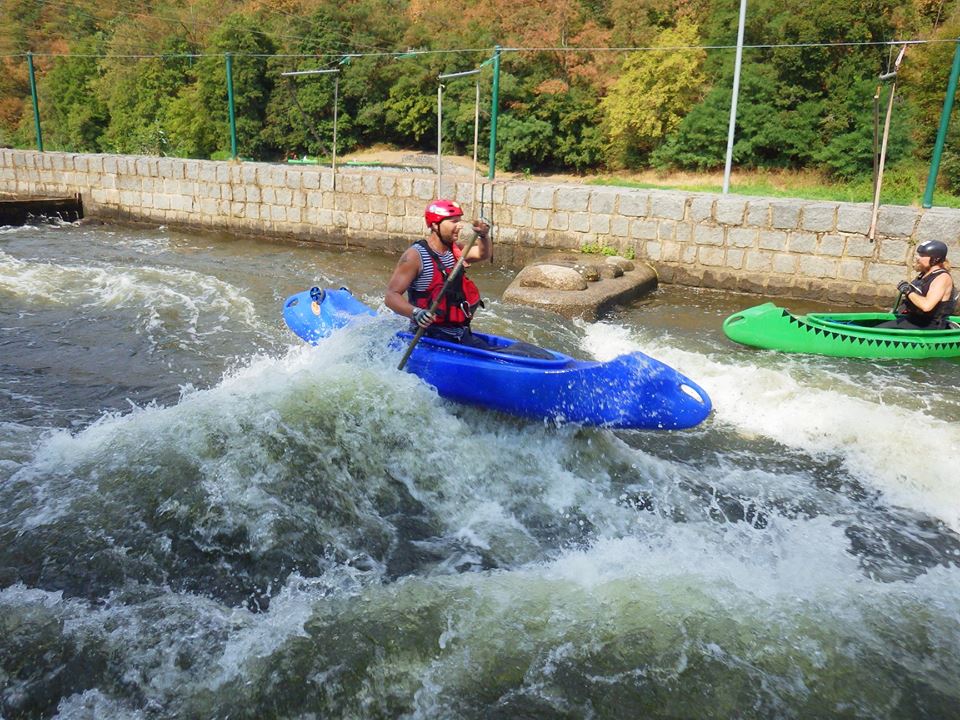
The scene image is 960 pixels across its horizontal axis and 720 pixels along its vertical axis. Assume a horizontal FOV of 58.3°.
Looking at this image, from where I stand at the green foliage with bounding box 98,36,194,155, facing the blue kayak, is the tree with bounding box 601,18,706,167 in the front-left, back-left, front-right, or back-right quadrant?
front-left

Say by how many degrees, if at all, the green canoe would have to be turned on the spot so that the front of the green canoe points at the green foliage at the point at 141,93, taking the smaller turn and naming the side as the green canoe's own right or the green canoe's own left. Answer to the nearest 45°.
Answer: approximately 45° to the green canoe's own right

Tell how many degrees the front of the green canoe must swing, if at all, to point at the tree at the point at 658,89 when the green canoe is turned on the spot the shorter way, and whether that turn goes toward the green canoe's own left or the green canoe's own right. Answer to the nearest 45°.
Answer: approximately 90° to the green canoe's own right

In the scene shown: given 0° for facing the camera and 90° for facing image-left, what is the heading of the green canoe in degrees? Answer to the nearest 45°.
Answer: approximately 90°

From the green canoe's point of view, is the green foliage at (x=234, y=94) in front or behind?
in front

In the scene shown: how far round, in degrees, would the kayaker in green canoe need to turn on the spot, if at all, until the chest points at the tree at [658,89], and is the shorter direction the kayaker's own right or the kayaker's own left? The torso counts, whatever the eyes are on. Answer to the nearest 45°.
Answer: approximately 45° to the kayaker's own right

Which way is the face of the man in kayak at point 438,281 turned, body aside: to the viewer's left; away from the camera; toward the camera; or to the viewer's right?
to the viewer's right

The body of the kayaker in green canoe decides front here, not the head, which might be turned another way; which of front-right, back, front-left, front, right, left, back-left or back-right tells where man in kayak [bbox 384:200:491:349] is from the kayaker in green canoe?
front-left

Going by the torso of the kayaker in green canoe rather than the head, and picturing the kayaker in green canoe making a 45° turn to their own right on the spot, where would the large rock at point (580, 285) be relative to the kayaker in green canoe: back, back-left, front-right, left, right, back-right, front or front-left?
front-left

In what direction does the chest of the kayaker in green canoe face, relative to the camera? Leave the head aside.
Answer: to the viewer's left
